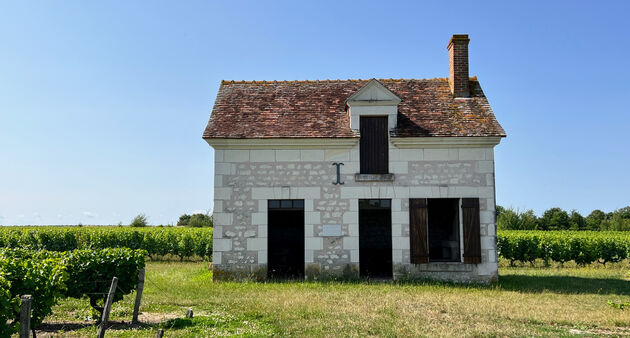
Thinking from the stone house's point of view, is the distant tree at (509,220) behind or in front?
behind

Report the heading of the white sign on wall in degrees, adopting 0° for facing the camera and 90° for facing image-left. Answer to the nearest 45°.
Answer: approximately 0°

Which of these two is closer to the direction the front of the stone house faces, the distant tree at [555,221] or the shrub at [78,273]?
the shrub

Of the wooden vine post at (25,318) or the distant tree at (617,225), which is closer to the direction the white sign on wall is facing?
the wooden vine post

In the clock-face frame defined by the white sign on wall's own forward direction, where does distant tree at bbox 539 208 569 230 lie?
The distant tree is roughly at 7 o'clock from the white sign on wall.
